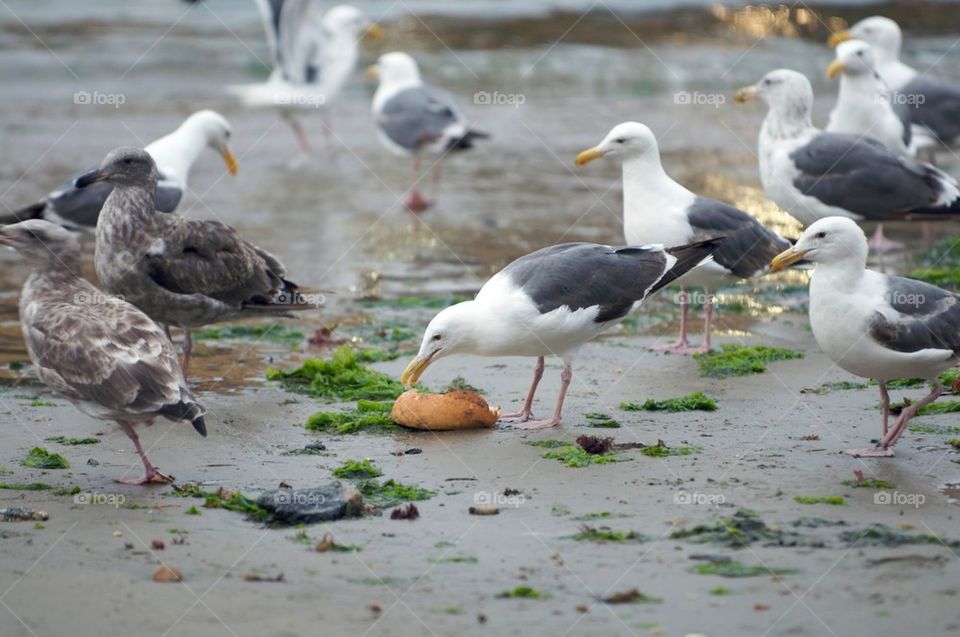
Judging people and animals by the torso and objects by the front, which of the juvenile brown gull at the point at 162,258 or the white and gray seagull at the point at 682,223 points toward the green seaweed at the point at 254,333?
the white and gray seagull

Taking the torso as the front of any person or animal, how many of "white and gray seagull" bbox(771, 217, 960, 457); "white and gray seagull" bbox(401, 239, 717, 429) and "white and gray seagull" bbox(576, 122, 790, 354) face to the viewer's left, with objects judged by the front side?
3

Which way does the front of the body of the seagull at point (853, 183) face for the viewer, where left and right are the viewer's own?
facing to the left of the viewer

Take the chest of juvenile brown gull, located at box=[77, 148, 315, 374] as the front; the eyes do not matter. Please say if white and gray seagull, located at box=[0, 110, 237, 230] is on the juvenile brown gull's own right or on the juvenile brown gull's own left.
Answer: on the juvenile brown gull's own right

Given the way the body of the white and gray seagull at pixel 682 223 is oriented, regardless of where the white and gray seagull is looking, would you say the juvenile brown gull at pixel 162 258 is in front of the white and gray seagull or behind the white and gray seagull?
in front

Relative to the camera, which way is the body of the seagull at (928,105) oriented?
to the viewer's left

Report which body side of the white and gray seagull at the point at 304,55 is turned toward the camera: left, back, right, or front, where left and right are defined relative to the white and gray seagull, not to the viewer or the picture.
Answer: right

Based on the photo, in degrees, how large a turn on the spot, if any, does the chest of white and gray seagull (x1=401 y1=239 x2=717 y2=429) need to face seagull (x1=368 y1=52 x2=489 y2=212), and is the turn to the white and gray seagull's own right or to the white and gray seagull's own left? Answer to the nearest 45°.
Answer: approximately 90° to the white and gray seagull's own right

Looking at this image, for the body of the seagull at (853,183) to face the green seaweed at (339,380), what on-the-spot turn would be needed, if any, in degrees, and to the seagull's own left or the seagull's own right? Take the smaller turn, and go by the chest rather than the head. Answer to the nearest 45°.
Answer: approximately 45° to the seagull's own left

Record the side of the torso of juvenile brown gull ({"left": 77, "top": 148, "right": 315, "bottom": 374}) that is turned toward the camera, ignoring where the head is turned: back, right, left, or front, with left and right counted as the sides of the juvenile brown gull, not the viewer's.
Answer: left

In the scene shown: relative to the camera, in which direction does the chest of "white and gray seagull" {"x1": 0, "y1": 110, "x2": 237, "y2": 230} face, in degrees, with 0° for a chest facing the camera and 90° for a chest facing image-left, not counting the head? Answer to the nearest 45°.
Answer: approximately 270°

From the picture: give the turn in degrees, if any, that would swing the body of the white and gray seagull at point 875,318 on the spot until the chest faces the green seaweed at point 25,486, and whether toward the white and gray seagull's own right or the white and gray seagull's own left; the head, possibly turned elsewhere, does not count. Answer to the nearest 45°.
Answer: approximately 45° to the white and gray seagull's own left

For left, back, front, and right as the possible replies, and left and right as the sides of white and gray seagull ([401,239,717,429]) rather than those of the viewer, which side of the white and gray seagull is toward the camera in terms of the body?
left

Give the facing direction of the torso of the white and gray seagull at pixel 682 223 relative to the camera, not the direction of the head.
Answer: to the viewer's left
